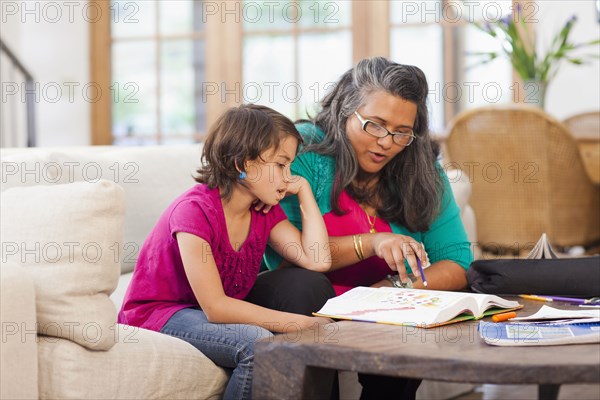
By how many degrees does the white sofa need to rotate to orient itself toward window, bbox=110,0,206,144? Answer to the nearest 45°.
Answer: approximately 180°

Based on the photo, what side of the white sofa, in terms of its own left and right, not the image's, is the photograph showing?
front

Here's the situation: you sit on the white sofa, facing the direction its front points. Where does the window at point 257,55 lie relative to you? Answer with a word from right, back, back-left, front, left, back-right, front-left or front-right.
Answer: back

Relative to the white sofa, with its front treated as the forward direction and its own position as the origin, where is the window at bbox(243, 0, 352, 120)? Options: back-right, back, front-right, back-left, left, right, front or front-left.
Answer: back

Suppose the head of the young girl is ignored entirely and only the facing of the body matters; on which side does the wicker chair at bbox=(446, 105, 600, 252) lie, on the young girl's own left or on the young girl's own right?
on the young girl's own left

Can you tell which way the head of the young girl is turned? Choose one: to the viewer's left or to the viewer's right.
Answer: to the viewer's right

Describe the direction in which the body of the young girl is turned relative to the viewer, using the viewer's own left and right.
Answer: facing the viewer and to the right of the viewer
